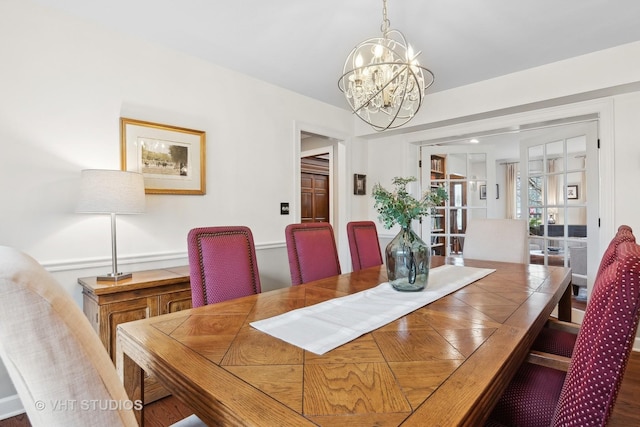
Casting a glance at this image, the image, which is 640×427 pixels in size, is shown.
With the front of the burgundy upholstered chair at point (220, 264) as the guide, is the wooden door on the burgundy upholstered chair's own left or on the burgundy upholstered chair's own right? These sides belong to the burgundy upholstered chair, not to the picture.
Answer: on the burgundy upholstered chair's own left

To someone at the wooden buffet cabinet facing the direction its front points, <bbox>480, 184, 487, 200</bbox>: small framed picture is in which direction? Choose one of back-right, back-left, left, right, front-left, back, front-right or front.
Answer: front-left

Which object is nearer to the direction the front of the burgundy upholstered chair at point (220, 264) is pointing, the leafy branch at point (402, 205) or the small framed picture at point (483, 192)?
the leafy branch

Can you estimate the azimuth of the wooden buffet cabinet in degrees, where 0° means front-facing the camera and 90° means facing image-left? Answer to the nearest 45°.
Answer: approximately 315°

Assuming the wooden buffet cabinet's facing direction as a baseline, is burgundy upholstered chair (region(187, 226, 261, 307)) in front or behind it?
in front

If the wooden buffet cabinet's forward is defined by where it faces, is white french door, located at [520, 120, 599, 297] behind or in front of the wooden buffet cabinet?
in front
